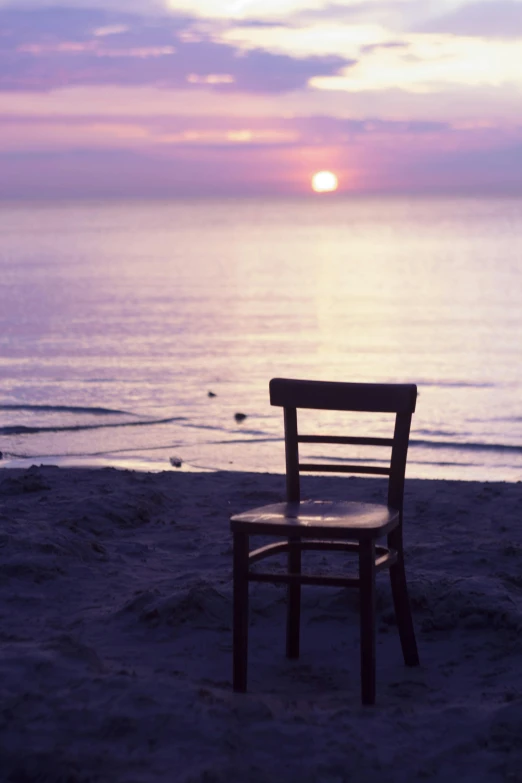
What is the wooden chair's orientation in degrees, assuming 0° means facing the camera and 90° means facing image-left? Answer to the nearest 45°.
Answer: approximately 45°
